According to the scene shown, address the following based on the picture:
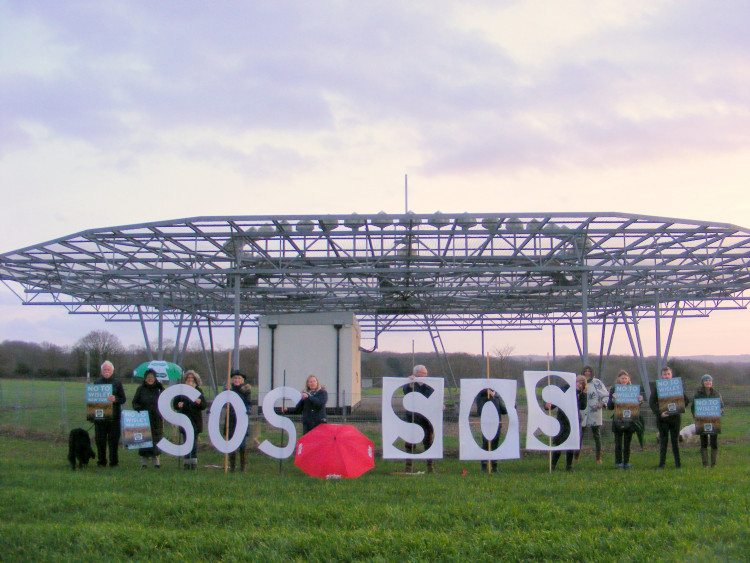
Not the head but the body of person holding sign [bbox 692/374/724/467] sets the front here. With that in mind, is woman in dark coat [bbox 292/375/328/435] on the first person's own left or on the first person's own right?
on the first person's own right

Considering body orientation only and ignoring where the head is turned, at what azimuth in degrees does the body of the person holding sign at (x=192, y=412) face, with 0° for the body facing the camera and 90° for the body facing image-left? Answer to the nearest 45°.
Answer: approximately 0°

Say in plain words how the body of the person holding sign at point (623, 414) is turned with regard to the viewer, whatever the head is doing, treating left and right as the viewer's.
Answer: facing the viewer

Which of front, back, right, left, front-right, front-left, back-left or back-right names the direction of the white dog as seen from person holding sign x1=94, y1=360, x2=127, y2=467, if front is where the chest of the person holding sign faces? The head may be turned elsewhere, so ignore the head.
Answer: left

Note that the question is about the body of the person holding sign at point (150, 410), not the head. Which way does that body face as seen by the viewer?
toward the camera

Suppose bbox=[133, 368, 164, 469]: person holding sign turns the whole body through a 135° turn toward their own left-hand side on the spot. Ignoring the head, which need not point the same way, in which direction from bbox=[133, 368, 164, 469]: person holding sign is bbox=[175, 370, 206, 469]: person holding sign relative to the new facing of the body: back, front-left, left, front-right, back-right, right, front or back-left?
right

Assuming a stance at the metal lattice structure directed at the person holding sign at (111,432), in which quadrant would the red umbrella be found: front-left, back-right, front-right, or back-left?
front-left

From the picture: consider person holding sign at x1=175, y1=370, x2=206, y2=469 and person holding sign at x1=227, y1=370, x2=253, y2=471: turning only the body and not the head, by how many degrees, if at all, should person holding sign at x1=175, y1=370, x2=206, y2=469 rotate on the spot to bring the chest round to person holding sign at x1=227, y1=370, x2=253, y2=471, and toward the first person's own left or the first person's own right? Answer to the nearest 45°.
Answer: approximately 45° to the first person's own left

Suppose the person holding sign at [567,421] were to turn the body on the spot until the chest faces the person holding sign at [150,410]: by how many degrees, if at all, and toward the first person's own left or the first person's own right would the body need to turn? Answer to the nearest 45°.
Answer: approximately 90° to the first person's own right

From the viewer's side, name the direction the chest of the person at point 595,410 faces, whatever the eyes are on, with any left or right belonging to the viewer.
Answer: facing the viewer and to the left of the viewer

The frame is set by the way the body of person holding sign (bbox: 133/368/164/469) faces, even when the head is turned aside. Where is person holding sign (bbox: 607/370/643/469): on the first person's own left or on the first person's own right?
on the first person's own left

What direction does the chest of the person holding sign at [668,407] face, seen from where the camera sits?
toward the camera

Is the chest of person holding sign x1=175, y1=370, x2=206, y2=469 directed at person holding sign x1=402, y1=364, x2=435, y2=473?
no

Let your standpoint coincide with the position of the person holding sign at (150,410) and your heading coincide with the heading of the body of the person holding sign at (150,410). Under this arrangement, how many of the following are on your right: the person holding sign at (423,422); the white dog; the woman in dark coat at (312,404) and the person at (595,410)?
0

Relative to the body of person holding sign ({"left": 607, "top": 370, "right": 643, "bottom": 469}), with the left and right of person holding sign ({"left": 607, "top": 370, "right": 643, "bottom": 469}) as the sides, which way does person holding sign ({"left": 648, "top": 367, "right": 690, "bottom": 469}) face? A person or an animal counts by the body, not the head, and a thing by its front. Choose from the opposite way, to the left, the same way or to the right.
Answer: the same way
